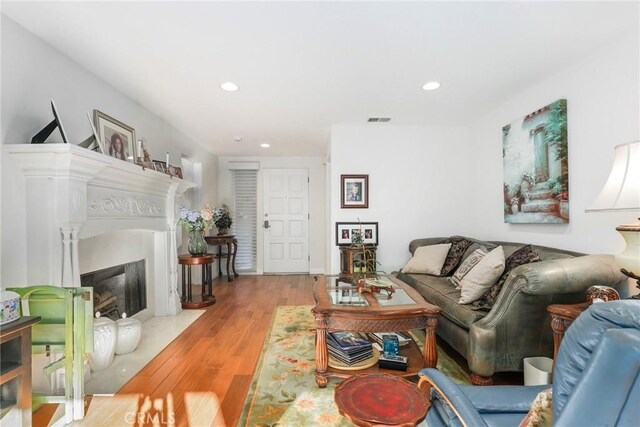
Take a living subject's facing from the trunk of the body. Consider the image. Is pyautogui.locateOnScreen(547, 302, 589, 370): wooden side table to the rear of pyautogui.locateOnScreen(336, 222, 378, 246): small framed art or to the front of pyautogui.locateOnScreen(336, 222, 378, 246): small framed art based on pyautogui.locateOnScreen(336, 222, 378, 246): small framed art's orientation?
to the front

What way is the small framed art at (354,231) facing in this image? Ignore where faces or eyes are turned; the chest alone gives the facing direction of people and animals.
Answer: toward the camera

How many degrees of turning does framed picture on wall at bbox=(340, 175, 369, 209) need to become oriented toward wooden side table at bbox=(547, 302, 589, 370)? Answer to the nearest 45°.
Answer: approximately 45° to its left

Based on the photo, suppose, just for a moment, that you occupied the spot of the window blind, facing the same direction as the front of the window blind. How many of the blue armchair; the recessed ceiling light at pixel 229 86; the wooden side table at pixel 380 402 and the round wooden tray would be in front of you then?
4

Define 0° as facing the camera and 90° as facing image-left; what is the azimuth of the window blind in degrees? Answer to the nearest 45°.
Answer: approximately 0°

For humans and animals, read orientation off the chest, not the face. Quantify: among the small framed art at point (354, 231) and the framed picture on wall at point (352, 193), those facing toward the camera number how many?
2

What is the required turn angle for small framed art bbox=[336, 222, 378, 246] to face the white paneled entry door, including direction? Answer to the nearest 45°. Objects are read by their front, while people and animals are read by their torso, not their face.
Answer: approximately 135° to its right

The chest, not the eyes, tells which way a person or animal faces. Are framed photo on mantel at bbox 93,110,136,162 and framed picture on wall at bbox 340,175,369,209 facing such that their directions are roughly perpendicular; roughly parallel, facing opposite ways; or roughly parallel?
roughly perpendicular

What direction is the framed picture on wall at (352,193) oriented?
toward the camera

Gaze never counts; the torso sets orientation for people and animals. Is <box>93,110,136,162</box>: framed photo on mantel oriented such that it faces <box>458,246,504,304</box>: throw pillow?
yes

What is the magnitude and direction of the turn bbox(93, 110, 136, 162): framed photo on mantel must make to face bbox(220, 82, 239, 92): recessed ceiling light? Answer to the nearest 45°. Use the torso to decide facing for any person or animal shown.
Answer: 0° — it already faces it

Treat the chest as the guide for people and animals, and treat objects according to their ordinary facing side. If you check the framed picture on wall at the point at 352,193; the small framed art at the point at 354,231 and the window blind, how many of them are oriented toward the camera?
3

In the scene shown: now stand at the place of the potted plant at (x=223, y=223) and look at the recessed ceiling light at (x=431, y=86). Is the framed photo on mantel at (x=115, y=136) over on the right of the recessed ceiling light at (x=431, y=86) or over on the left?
right

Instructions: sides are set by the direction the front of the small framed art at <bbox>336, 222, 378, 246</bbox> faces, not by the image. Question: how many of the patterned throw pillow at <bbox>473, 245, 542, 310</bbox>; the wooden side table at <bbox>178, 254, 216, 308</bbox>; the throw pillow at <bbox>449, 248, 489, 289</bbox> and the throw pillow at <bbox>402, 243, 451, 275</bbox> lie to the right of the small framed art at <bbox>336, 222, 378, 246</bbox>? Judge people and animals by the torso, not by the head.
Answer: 1

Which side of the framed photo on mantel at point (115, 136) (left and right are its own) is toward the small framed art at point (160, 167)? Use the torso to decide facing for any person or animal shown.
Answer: left

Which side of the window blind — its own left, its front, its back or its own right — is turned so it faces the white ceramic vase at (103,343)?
front

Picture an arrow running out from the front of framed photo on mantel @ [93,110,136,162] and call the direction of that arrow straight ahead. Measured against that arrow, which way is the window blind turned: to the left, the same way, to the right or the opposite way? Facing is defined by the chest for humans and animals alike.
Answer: to the right
